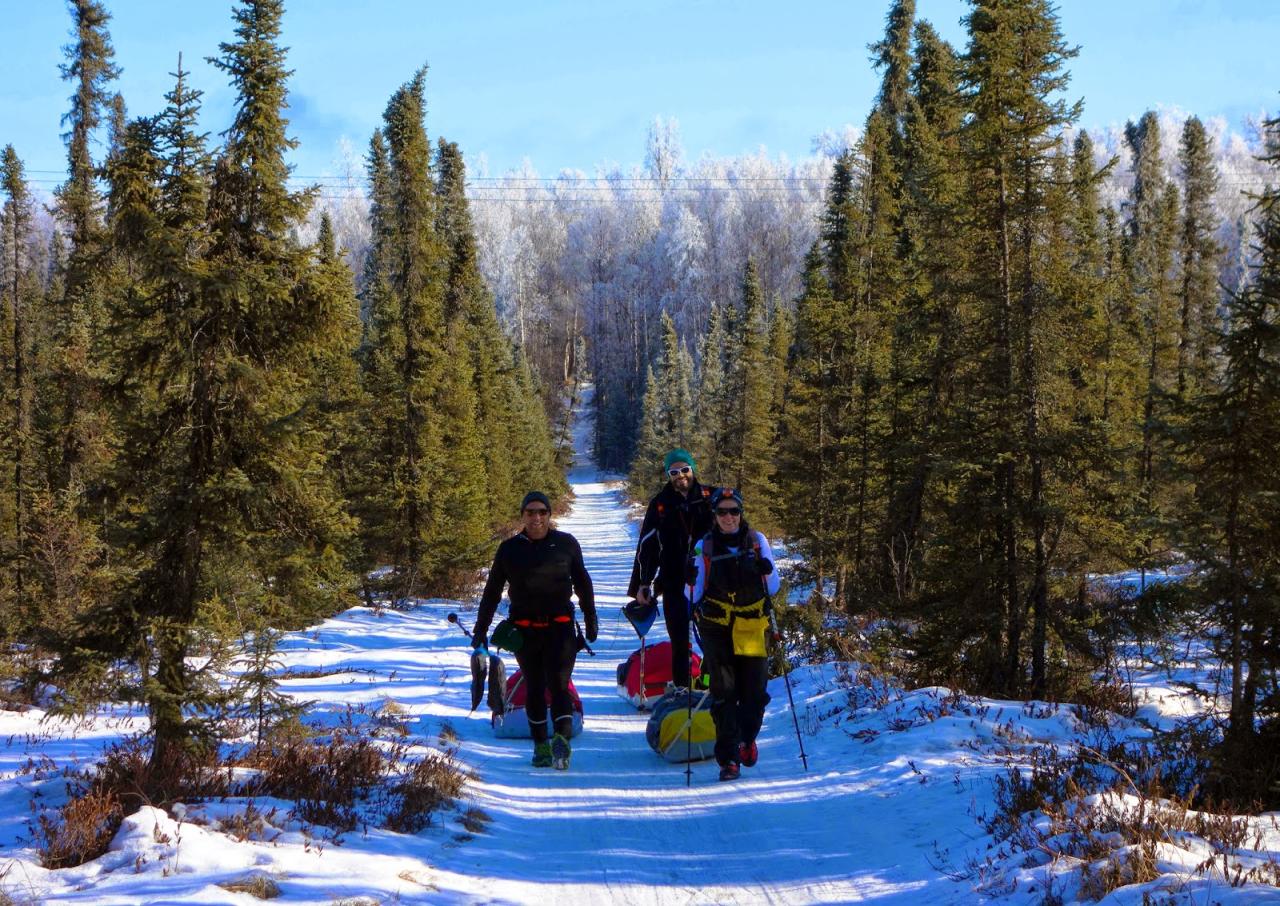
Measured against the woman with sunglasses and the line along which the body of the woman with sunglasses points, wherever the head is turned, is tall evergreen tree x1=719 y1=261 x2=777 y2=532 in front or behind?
behind

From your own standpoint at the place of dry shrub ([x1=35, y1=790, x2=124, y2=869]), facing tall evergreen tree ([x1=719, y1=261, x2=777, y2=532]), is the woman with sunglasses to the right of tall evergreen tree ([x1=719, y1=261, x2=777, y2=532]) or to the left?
right

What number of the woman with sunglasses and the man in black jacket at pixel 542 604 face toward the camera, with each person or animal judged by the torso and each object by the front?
2

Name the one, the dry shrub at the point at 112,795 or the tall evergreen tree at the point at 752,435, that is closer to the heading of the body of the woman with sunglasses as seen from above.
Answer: the dry shrub

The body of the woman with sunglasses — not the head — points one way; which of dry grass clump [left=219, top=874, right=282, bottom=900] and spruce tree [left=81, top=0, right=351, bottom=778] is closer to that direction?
the dry grass clump

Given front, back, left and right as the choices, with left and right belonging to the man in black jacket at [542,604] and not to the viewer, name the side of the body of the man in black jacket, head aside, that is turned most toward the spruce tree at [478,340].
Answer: back

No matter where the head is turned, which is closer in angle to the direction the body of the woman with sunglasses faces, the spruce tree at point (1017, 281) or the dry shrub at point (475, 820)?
the dry shrub

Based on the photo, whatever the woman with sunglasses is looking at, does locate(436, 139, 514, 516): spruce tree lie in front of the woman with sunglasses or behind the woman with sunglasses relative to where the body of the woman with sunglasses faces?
behind

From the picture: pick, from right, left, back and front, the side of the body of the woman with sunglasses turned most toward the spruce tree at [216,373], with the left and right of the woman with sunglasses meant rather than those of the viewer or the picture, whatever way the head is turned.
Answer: right

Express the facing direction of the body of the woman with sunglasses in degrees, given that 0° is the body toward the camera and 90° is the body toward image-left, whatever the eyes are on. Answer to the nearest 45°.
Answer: approximately 0°
